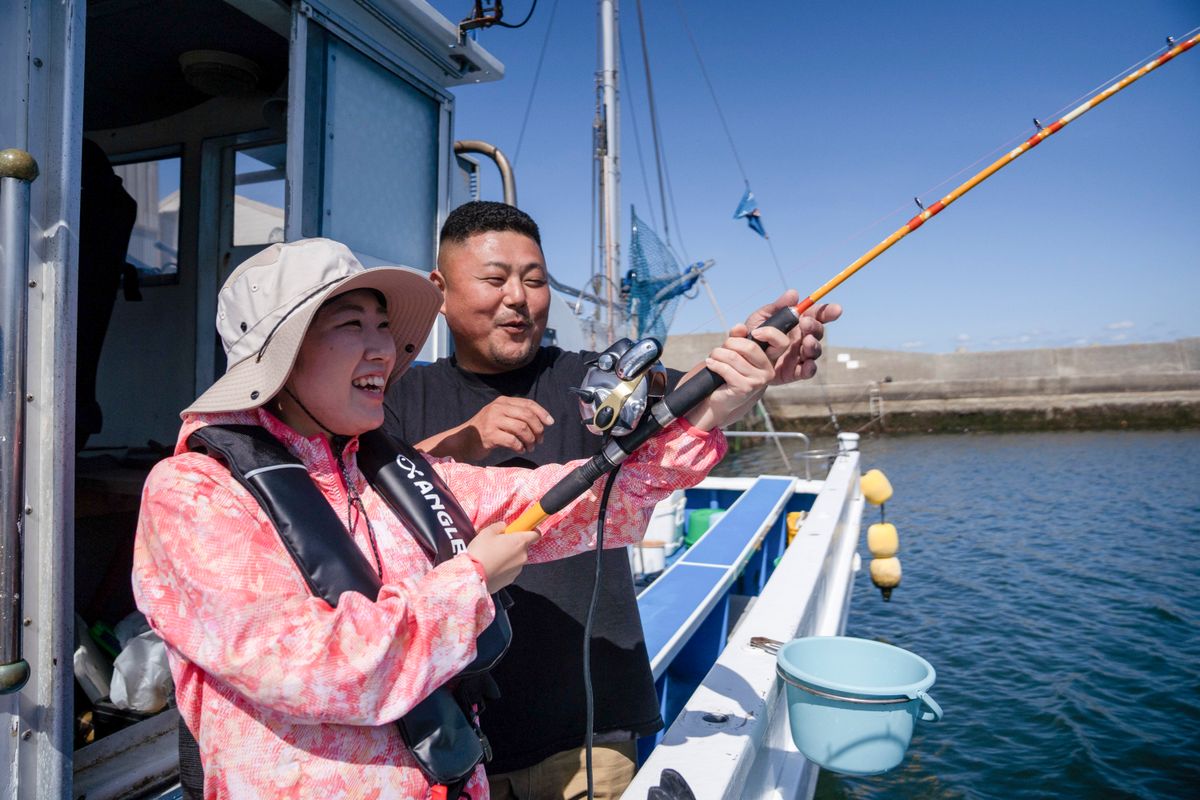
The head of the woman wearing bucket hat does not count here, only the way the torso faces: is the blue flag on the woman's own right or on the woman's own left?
on the woman's own left

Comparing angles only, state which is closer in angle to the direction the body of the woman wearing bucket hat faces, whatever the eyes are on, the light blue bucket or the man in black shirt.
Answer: the light blue bucket

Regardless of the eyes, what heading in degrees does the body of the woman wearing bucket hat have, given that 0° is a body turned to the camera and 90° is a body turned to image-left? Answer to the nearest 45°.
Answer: approximately 315°

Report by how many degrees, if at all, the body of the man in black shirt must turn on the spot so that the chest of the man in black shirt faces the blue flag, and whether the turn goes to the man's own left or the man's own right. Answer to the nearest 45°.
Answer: approximately 135° to the man's own left

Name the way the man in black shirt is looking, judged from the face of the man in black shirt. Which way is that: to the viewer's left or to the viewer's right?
to the viewer's right

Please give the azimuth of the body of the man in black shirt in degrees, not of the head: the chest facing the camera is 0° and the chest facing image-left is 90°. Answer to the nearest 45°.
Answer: approximately 315°

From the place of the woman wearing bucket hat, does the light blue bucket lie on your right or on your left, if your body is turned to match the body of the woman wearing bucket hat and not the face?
on your left

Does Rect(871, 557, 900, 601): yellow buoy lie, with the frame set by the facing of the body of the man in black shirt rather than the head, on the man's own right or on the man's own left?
on the man's own left

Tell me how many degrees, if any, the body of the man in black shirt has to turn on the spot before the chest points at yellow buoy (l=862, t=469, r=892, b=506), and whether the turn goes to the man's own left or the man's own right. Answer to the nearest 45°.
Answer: approximately 90° to the man's own left
